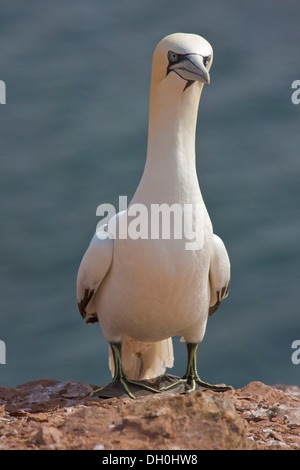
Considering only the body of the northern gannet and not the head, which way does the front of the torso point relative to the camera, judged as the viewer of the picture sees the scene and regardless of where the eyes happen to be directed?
toward the camera
